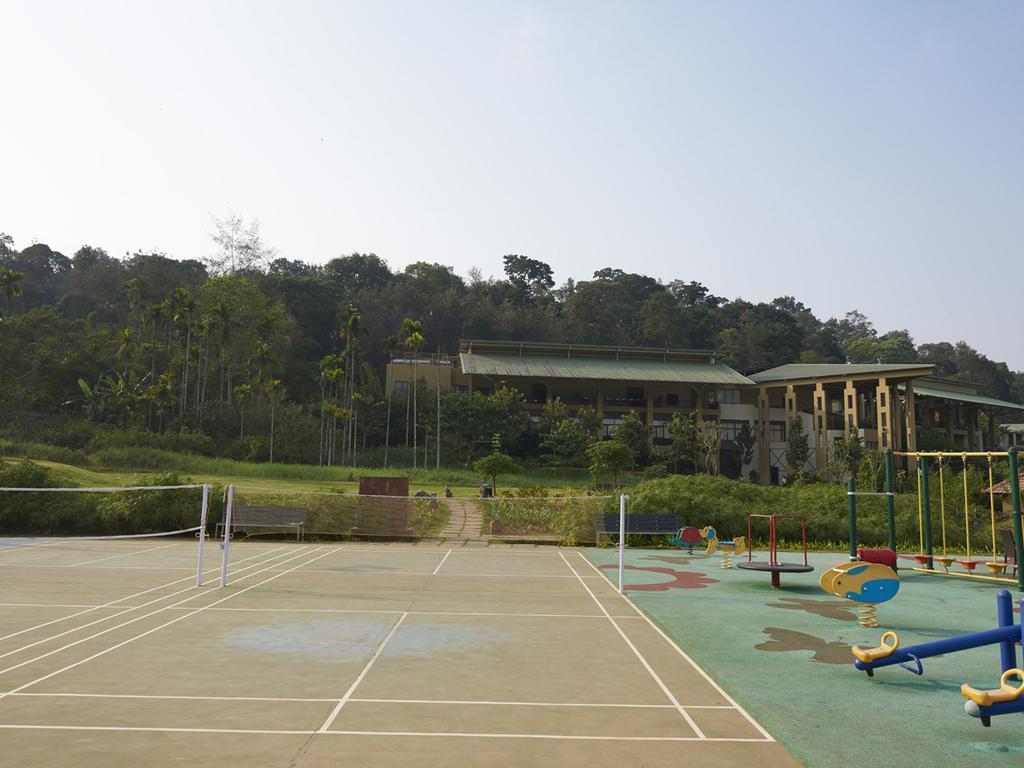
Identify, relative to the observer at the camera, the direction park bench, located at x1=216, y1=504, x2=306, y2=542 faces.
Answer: facing the viewer

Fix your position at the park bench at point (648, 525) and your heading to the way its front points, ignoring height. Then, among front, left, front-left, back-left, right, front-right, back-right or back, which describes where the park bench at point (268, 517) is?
right

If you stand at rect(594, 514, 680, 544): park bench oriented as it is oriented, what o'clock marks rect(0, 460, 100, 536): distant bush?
The distant bush is roughly at 3 o'clock from the park bench.

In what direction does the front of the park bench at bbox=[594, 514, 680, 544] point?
toward the camera

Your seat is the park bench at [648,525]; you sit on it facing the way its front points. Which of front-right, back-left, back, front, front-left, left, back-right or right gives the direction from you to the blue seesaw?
front

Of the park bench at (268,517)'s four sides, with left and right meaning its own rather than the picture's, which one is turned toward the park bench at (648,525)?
left

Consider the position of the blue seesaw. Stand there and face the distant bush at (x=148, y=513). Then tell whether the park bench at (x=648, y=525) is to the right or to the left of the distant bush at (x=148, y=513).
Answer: right

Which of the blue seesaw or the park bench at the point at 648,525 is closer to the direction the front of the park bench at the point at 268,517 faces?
the blue seesaw

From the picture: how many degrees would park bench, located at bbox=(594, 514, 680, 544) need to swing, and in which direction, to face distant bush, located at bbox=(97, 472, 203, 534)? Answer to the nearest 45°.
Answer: approximately 90° to its right

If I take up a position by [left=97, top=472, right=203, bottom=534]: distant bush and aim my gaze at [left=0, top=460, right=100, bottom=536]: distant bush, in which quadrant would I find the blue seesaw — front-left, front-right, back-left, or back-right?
back-left

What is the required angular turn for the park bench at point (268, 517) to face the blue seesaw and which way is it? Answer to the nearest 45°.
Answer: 0° — it already faces it

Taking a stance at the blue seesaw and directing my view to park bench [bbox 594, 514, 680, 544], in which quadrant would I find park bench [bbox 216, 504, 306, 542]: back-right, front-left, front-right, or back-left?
front-left

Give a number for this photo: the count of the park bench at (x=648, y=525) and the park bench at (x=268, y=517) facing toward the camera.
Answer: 2

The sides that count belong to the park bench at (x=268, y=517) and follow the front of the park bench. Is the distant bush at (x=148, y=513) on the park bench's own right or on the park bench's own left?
on the park bench's own right

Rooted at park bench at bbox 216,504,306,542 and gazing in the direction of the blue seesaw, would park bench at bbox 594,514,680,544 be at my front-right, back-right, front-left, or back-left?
front-left

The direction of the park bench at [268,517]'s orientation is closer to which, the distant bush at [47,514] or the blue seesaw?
the blue seesaw
